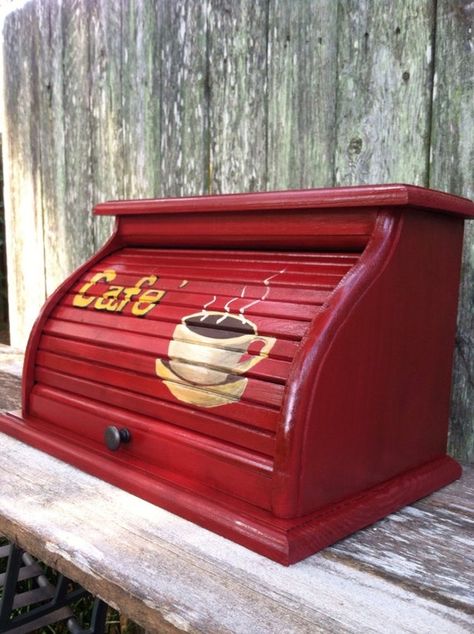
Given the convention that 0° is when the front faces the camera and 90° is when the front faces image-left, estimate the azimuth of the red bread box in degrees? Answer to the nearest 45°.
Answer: approximately 45°
